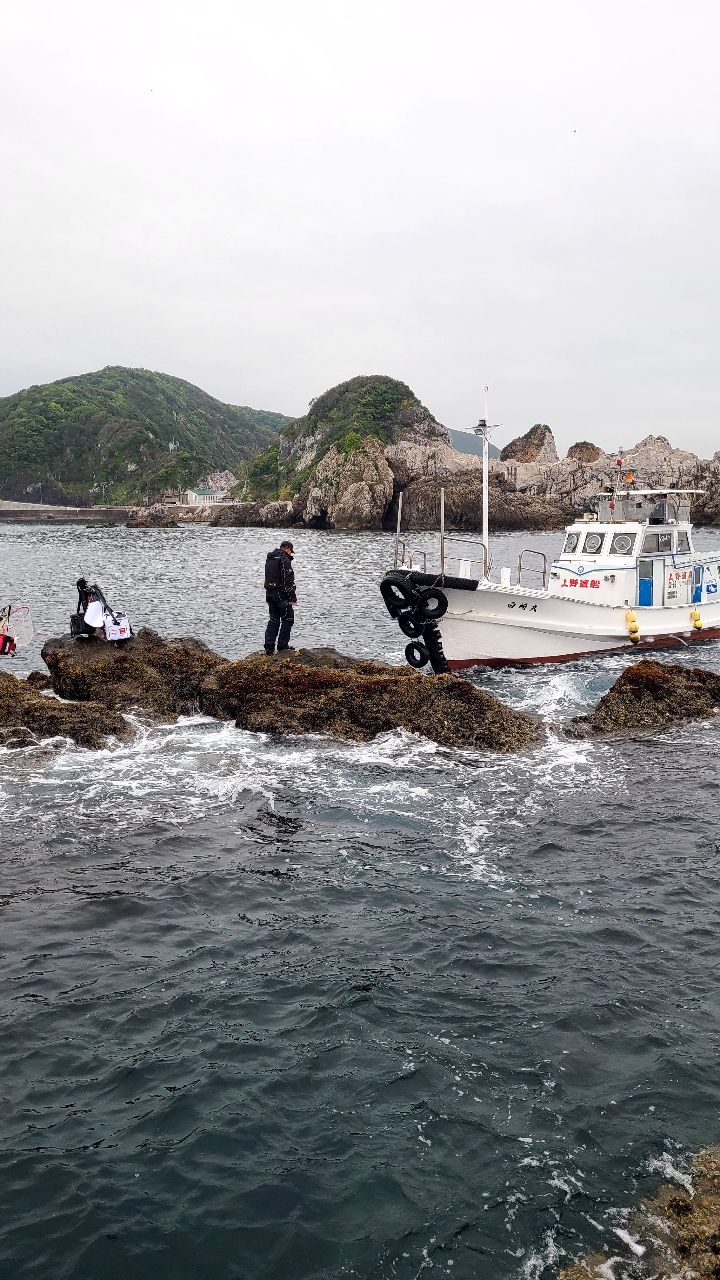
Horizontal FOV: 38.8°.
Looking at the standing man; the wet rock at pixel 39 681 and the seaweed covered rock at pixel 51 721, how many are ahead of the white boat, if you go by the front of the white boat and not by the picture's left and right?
3

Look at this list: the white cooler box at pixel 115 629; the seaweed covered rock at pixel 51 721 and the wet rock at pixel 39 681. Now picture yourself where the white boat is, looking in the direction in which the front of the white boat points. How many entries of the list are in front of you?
3

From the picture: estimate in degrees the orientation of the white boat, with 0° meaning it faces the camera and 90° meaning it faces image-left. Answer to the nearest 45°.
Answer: approximately 45°

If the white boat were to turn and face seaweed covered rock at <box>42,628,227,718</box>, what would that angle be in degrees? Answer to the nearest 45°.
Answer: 0° — it already faces it

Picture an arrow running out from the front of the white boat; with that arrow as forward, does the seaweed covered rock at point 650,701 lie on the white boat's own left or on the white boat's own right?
on the white boat's own left

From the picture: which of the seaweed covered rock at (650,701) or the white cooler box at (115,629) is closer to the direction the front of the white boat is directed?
the white cooler box

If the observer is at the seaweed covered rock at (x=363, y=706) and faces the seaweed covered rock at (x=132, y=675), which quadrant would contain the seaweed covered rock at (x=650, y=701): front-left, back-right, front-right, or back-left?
back-right

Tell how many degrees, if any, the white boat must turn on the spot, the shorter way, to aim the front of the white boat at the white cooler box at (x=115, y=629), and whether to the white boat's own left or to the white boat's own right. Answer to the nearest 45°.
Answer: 0° — it already faces it

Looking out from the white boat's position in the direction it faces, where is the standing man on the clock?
The standing man is roughly at 12 o'clock from the white boat.

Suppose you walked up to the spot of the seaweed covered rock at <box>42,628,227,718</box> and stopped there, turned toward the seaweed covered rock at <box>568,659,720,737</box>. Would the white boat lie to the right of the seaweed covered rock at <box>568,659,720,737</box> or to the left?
left
